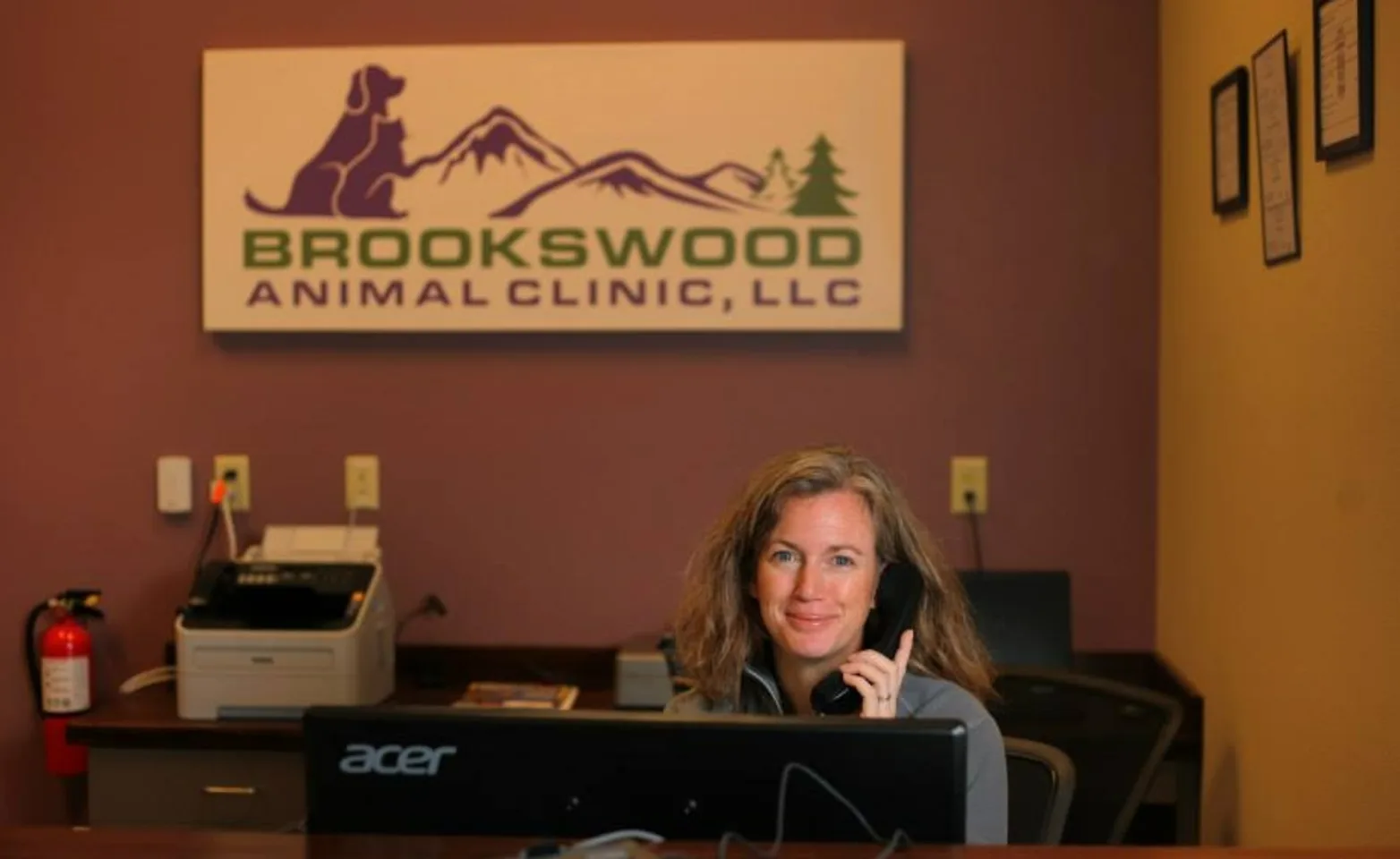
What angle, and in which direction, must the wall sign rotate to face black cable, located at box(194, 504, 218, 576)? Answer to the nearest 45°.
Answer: approximately 90° to its right

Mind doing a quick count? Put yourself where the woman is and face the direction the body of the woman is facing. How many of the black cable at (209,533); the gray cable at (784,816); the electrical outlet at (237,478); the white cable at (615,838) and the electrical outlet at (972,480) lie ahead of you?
2

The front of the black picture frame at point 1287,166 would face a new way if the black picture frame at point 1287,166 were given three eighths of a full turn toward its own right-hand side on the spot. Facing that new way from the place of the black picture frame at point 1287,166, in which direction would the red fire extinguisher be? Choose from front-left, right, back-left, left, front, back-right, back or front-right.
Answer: back-left

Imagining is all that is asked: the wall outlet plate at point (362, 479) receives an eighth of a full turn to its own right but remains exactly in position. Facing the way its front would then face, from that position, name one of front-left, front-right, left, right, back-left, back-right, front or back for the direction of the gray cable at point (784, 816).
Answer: front-left

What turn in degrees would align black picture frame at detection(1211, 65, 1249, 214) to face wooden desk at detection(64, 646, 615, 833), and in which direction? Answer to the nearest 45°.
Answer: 0° — it already faces it

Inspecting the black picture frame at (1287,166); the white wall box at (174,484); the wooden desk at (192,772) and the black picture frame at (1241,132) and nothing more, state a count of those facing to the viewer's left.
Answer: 2

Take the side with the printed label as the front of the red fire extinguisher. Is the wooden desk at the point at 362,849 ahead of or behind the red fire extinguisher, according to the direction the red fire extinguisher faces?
ahead

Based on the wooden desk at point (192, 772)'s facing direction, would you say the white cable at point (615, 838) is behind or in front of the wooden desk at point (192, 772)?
in front

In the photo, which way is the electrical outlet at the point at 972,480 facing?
toward the camera

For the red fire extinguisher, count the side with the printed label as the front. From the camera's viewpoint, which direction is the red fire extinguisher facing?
toward the camera

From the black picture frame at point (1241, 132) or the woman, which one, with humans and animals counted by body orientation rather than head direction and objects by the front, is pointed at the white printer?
the black picture frame

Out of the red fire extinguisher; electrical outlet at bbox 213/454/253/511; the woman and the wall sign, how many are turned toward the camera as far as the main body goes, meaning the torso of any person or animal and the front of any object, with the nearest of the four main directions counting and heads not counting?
4

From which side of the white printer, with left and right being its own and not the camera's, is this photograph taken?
front

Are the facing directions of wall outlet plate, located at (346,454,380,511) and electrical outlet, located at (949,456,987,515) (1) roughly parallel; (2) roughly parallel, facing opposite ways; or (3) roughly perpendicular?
roughly parallel

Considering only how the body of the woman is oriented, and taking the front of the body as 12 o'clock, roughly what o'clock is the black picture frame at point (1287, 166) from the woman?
The black picture frame is roughly at 8 o'clock from the woman.

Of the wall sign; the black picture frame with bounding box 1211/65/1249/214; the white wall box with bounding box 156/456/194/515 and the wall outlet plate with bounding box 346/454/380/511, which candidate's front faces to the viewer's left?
the black picture frame

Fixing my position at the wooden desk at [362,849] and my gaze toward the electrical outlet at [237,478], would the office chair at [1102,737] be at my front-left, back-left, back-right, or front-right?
front-right
